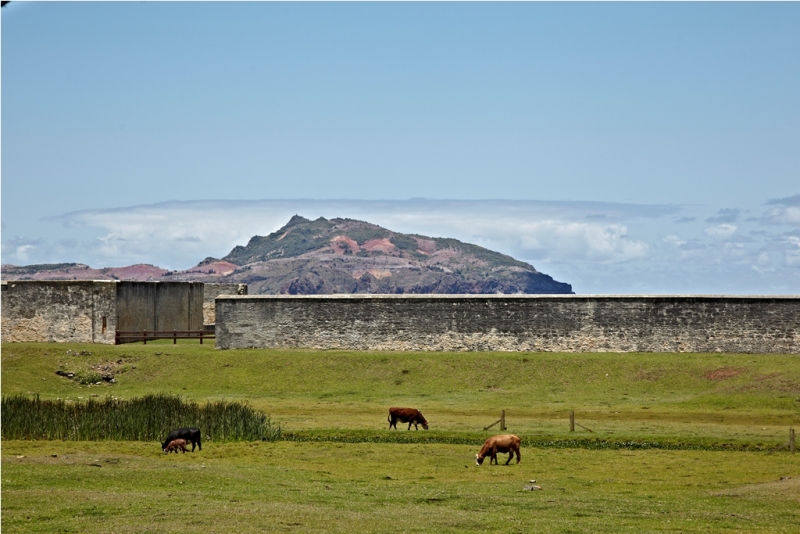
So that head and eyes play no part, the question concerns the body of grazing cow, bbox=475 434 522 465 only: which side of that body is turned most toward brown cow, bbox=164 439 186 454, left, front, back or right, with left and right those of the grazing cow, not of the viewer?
front

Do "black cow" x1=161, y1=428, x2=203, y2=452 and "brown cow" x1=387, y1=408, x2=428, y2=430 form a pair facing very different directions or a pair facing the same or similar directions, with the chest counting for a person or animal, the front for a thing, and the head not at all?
very different directions

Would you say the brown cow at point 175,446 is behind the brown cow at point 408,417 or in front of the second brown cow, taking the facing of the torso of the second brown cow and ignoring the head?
behind

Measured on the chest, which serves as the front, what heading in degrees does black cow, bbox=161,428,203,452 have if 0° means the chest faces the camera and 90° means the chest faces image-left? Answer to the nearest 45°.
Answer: approximately 90°

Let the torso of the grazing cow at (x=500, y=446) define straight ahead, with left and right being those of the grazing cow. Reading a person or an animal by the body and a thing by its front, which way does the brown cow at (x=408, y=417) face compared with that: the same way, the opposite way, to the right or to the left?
the opposite way

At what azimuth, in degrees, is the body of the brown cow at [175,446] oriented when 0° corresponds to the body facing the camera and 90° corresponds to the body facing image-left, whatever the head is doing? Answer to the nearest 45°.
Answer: approximately 90°

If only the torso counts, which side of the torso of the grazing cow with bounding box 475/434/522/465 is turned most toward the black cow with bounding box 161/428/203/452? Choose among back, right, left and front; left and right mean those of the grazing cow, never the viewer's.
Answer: front

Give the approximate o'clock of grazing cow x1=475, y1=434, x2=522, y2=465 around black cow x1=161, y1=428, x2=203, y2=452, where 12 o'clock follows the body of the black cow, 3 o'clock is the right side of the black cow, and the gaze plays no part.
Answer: The grazing cow is roughly at 7 o'clock from the black cow.

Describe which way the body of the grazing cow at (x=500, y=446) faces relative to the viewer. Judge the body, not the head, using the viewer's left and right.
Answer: facing to the left of the viewer

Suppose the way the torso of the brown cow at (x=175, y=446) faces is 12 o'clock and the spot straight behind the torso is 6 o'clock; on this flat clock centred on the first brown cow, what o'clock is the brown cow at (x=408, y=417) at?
The brown cow at (x=408, y=417) is roughly at 5 o'clock from the brown cow at (x=175, y=446).

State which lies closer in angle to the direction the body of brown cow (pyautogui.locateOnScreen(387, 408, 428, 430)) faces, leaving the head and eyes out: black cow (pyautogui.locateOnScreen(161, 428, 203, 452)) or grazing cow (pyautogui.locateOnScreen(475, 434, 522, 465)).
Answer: the grazing cow

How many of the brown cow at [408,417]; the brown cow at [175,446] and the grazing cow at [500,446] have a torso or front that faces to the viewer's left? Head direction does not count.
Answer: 2

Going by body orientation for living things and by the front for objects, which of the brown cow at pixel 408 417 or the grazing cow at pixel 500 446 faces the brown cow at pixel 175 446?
the grazing cow

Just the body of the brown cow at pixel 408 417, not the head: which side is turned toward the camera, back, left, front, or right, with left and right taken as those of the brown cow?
right
